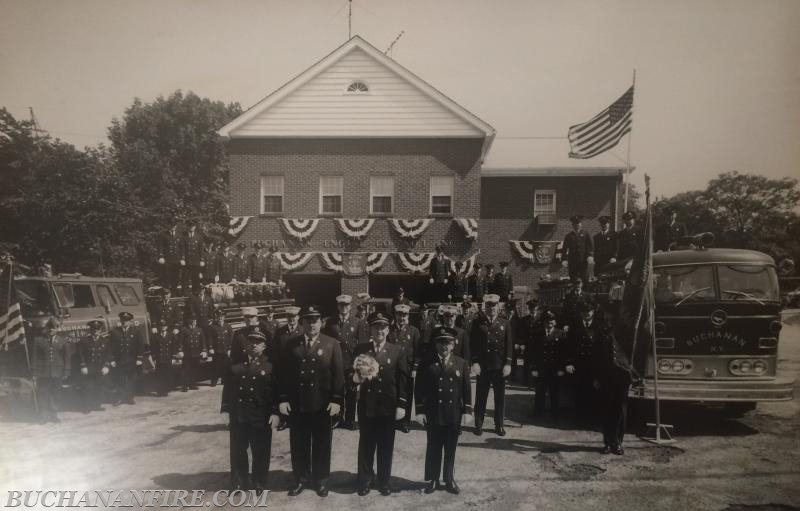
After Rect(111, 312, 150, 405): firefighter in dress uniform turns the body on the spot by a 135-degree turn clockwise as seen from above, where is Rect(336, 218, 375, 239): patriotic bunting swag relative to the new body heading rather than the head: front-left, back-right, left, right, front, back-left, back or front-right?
right

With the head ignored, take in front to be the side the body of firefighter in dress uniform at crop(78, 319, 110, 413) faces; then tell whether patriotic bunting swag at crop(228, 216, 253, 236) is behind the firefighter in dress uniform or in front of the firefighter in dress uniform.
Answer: behind

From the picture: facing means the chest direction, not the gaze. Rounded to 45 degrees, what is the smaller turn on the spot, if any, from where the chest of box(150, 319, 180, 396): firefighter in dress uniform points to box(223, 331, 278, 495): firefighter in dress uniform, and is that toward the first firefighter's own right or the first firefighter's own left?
0° — they already face them

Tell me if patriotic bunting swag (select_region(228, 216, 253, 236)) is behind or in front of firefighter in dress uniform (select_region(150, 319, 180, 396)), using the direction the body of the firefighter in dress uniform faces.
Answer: behind

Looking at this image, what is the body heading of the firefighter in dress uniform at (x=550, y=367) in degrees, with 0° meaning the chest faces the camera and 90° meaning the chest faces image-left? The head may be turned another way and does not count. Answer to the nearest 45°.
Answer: approximately 0°

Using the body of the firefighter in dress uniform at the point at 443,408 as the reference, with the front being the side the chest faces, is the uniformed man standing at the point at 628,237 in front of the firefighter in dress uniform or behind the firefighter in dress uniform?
behind

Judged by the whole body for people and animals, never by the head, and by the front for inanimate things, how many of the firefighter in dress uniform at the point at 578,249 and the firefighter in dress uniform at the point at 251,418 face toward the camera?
2

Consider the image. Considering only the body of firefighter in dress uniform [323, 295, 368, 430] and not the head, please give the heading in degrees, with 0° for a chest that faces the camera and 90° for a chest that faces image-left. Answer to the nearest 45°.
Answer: approximately 0°

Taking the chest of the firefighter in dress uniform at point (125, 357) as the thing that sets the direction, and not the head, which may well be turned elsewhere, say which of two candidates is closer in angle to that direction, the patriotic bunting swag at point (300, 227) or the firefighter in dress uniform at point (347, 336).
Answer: the firefighter in dress uniform

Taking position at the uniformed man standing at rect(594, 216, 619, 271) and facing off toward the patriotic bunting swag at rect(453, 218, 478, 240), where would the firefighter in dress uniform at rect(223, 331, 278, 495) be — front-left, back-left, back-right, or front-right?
back-left
